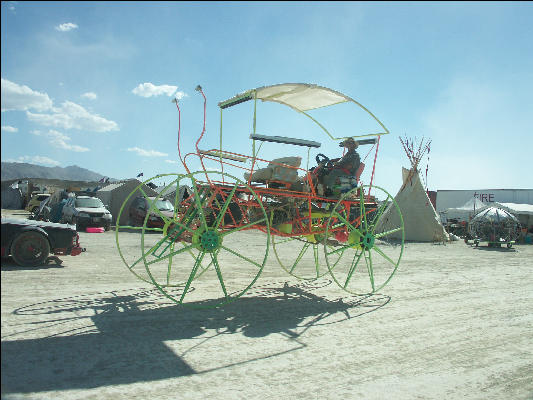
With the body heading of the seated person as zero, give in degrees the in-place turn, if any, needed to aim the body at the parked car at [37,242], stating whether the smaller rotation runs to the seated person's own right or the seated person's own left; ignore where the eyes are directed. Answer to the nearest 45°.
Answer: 0° — they already face it

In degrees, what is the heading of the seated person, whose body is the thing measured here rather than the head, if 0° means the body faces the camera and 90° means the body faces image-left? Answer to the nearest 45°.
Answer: approximately 90°

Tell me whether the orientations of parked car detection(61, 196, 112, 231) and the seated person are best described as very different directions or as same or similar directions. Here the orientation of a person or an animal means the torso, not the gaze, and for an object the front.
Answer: very different directions

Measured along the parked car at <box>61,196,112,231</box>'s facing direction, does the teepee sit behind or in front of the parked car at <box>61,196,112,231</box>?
in front

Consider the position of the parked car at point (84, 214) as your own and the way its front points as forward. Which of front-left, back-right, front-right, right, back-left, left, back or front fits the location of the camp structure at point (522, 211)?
front-left

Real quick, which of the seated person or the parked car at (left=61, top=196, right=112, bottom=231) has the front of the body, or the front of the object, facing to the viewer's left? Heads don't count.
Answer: the seated person

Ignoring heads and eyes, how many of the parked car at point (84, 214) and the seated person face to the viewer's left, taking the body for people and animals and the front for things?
1

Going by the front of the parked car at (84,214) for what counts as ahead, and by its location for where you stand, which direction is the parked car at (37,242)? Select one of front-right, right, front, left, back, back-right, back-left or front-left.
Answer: front-right
